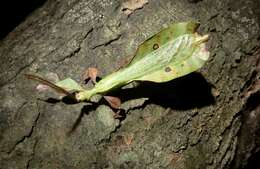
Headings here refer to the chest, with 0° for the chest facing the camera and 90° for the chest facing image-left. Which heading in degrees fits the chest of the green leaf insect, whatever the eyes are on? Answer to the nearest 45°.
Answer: approximately 90°
